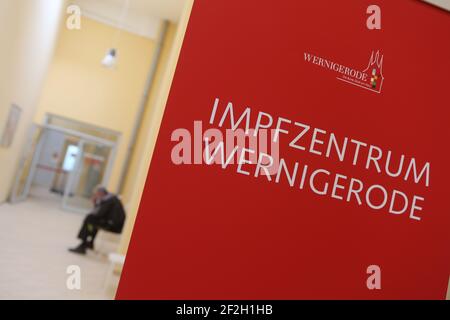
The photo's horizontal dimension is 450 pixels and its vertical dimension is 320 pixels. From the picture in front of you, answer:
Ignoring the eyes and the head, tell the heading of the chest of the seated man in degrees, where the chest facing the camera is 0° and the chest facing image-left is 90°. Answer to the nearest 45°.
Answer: approximately 90°

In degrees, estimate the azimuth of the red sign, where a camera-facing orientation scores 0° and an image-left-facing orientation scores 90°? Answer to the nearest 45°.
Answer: approximately 0°

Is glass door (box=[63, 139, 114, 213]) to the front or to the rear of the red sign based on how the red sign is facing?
to the rear

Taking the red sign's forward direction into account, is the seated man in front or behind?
behind

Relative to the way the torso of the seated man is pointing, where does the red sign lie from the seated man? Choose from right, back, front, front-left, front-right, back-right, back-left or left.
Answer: left

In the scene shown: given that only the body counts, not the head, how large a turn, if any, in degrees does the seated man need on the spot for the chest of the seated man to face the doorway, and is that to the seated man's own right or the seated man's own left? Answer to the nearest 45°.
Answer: approximately 90° to the seated man's own right

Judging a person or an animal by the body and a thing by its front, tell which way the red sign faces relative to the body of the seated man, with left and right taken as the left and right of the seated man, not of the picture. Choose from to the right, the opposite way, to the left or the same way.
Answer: to the left

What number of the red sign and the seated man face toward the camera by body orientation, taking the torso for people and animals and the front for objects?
1

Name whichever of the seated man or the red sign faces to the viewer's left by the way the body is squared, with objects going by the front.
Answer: the seated man

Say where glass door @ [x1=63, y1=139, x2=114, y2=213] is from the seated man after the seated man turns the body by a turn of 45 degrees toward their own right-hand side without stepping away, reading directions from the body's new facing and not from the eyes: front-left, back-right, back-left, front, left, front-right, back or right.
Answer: front-right

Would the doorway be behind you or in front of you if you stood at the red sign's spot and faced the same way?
behind
